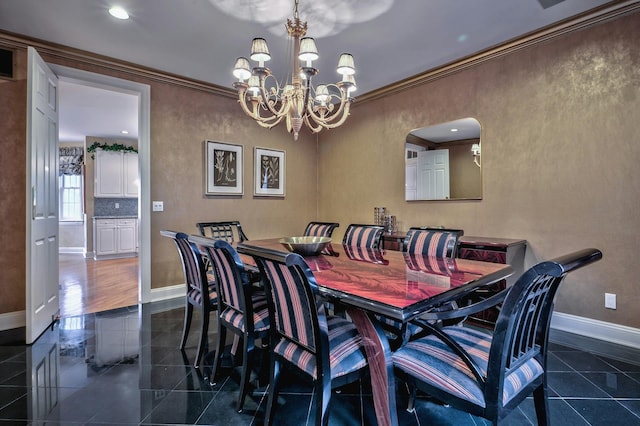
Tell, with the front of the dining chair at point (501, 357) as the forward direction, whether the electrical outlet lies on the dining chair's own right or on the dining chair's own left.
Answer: on the dining chair's own right

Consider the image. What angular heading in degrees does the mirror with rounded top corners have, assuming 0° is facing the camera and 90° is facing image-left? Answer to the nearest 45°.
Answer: approximately 45°

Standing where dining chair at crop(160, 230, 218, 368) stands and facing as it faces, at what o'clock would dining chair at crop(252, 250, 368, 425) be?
dining chair at crop(252, 250, 368, 425) is roughly at 4 o'clock from dining chair at crop(160, 230, 218, 368).

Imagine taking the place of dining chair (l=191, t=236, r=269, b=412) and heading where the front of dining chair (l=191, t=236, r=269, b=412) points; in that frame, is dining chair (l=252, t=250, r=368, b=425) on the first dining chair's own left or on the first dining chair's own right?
on the first dining chair's own right

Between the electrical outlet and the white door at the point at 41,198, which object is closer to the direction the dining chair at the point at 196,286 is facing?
the electrical outlet

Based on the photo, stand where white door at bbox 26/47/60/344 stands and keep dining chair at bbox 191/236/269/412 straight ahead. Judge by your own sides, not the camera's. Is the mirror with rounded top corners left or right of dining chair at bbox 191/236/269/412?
left

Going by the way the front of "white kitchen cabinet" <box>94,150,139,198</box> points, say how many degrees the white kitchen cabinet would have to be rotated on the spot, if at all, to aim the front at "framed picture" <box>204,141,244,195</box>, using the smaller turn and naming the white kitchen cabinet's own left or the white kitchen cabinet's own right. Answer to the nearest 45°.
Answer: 0° — it already faces it

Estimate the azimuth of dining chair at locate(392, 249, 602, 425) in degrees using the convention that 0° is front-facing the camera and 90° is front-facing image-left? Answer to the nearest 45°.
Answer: approximately 135°

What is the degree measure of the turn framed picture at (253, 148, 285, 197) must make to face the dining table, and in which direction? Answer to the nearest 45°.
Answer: approximately 45° to its right

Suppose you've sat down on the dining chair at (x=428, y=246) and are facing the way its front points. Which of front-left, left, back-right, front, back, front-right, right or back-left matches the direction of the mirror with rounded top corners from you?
back-right

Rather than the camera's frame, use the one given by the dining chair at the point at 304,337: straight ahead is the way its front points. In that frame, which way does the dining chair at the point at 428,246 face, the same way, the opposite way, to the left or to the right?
the opposite way
